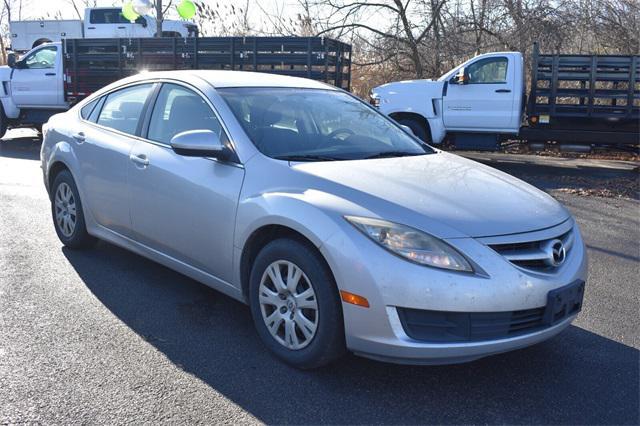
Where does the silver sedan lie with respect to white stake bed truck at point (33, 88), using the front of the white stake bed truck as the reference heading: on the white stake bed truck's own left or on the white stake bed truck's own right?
on the white stake bed truck's own left

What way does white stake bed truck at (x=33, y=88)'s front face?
to the viewer's left

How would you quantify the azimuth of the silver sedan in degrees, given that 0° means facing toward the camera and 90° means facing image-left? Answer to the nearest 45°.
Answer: approximately 315°

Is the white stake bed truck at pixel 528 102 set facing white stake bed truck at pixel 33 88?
yes

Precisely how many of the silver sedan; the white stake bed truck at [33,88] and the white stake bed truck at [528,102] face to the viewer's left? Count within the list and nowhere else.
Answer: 2

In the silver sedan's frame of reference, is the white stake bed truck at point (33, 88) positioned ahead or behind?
behind

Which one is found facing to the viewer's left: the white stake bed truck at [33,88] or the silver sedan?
the white stake bed truck

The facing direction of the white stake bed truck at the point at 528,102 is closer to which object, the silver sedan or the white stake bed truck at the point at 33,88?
the white stake bed truck at the point at 33,88

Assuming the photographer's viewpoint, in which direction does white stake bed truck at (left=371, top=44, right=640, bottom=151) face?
facing to the left of the viewer

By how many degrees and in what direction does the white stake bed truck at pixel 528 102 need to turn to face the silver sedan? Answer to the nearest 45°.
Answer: approximately 90° to its left
